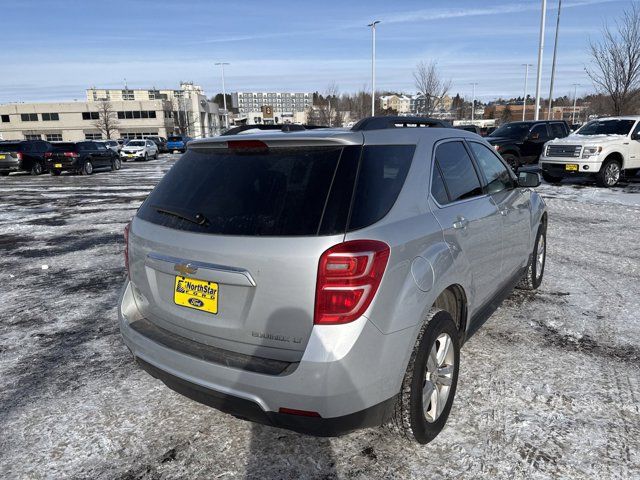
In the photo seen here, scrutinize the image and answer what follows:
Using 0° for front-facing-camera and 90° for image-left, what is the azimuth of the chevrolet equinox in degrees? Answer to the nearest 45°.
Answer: approximately 225°

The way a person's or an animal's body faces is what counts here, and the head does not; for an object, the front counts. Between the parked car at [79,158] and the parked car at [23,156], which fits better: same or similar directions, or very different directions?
same or similar directions

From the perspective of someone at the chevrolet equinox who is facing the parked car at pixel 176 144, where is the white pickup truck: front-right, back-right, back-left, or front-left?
front-right

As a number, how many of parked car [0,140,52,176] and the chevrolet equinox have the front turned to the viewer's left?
0

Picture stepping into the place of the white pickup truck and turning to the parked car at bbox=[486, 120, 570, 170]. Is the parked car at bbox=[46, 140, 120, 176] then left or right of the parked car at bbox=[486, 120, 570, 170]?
left

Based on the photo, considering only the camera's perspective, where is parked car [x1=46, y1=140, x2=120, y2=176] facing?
facing away from the viewer and to the right of the viewer

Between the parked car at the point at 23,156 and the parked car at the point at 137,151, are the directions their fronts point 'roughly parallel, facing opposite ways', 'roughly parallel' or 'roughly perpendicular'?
roughly parallel, facing opposite ways

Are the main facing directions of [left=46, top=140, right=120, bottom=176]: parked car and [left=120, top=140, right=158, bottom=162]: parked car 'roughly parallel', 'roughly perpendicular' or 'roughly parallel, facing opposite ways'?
roughly parallel, facing opposite ways

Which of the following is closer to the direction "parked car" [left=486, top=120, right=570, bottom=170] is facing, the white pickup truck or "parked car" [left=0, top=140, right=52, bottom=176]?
the parked car

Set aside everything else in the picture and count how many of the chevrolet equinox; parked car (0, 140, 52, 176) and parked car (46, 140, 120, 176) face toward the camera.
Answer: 0

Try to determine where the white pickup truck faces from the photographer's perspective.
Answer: facing the viewer and to the left of the viewer

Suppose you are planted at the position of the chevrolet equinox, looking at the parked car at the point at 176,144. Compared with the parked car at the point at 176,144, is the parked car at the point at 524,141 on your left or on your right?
right

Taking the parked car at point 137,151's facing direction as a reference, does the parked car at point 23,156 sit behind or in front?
in front

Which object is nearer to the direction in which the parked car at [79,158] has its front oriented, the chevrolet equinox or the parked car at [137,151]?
the parked car

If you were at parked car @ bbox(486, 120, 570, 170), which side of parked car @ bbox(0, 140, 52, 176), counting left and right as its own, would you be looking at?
right
